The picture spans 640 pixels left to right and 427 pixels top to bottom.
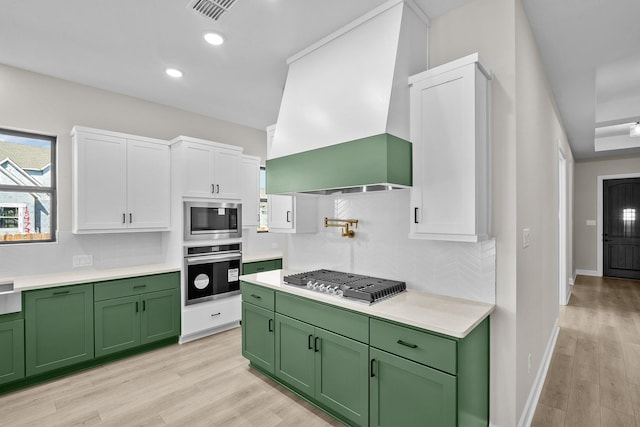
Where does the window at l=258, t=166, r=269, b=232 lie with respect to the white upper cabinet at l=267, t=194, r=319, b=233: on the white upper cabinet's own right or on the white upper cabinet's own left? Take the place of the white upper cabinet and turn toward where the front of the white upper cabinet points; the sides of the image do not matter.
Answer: on the white upper cabinet's own right

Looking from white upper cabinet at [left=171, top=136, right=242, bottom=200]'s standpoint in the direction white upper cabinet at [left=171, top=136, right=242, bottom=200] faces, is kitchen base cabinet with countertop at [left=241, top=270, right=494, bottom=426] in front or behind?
in front

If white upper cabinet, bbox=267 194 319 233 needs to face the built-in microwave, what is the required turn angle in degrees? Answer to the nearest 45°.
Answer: approximately 90° to its right

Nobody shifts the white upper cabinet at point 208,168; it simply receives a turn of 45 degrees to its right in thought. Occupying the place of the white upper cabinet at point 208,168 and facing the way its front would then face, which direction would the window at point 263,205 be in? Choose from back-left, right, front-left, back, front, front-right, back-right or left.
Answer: back-left

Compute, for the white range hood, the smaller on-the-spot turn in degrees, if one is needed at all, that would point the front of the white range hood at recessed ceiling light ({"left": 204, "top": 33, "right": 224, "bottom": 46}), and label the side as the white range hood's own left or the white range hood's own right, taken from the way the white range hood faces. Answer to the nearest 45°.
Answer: approximately 45° to the white range hood's own right

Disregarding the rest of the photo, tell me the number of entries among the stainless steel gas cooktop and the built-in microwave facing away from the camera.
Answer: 0

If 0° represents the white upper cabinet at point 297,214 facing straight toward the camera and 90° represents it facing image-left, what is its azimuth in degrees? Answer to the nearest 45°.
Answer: approximately 45°

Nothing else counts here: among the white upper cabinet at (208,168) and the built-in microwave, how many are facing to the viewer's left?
0

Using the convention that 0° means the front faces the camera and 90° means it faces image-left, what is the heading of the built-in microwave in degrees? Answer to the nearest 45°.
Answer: approximately 315°

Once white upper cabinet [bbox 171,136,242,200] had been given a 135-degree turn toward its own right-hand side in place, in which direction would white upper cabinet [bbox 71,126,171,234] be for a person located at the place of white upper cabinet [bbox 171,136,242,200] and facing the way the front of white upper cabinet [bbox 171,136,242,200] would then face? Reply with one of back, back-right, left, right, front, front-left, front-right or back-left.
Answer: front

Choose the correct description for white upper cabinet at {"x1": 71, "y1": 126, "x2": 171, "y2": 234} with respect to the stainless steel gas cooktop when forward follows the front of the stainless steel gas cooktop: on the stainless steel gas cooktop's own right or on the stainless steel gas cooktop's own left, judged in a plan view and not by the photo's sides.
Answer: on the stainless steel gas cooktop's own right
